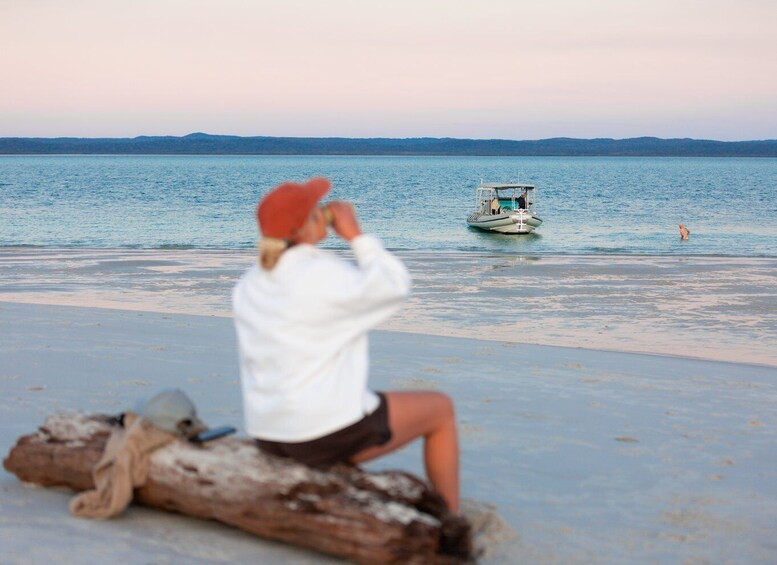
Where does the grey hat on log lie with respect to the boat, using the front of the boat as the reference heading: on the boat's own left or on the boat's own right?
on the boat's own right

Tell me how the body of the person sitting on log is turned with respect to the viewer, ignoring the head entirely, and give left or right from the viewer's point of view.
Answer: facing away from the viewer and to the right of the viewer

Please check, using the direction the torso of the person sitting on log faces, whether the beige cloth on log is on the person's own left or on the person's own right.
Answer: on the person's own left

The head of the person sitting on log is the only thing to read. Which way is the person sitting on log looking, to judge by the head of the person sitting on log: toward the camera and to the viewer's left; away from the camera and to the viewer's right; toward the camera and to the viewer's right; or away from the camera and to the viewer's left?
away from the camera and to the viewer's right

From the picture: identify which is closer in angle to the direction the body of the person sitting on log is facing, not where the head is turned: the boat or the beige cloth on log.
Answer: the boat

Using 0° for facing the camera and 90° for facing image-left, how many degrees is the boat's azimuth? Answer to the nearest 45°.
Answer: approximately 315°

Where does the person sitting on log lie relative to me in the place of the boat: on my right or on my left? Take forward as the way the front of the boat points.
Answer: on my right

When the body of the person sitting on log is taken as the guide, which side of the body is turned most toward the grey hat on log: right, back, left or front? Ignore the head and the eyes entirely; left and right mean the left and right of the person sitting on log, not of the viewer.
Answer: left
